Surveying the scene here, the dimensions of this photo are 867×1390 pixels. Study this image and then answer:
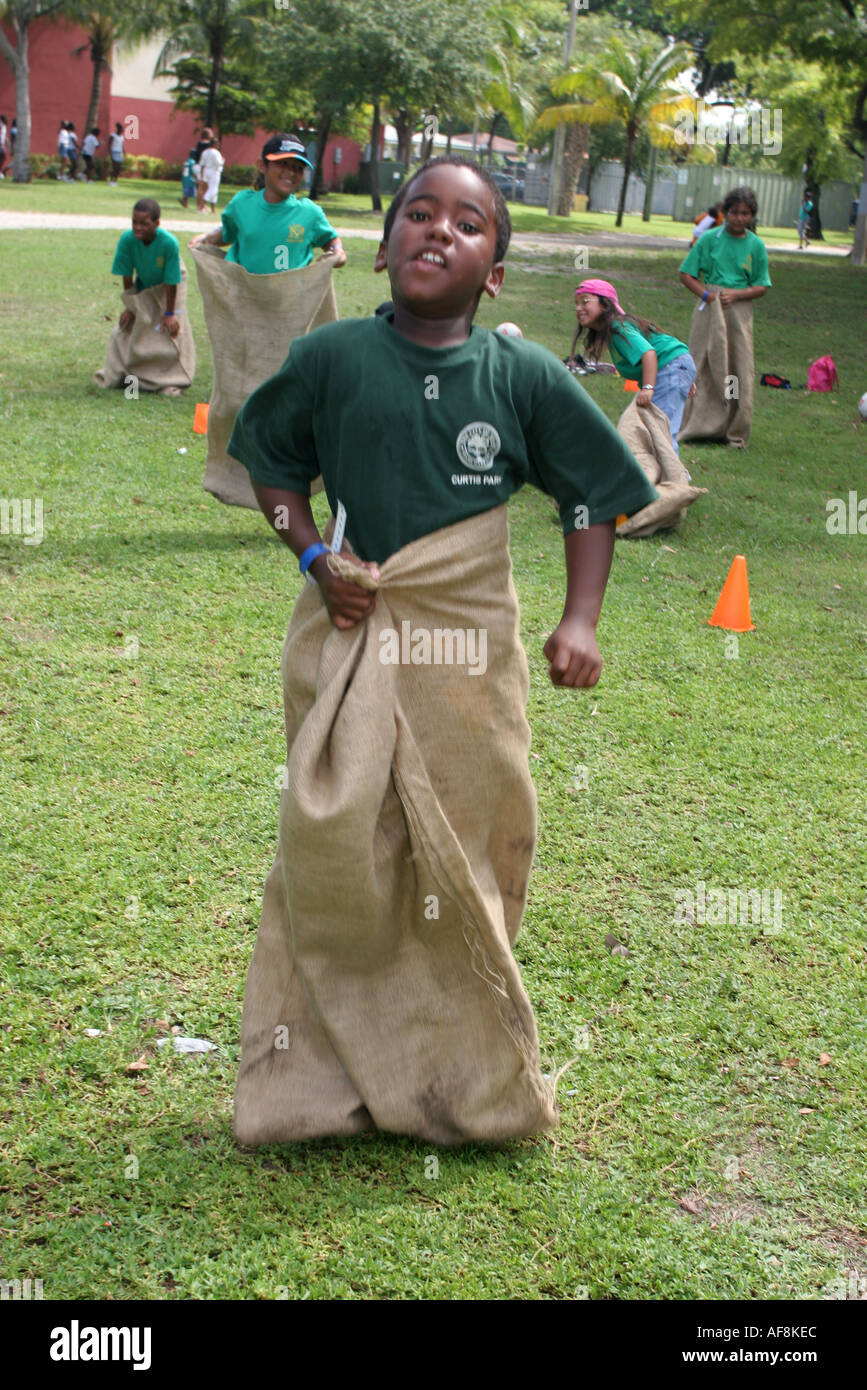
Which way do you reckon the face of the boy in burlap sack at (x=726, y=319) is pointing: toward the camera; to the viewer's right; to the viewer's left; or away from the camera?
toward the camera

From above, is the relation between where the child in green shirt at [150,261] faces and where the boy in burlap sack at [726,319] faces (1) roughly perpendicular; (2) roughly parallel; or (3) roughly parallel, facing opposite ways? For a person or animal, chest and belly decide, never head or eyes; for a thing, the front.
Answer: roughly parallel

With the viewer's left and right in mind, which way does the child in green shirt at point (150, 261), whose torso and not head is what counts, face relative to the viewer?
facing the viewer

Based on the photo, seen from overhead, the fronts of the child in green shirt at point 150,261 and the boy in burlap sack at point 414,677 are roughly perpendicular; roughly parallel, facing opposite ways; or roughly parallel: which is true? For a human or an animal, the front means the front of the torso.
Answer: roughly parallel

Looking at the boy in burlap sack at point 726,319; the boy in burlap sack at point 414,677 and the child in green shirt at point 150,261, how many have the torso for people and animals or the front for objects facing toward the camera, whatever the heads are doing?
3

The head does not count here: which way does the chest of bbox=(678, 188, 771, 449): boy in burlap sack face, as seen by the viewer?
toward the camera

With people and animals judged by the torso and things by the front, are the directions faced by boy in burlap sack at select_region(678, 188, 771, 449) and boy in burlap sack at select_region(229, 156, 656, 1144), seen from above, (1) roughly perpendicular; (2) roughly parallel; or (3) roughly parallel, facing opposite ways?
roughly parallel

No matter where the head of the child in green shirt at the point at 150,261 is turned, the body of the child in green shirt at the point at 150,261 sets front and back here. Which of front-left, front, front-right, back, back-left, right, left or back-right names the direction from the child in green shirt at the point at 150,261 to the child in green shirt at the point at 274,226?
front

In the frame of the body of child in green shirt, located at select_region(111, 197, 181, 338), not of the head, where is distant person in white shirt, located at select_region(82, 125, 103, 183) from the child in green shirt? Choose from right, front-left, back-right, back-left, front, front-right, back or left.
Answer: back

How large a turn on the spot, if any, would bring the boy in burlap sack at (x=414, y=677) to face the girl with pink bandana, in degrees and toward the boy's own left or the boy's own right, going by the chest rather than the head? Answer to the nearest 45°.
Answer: approximately 180°

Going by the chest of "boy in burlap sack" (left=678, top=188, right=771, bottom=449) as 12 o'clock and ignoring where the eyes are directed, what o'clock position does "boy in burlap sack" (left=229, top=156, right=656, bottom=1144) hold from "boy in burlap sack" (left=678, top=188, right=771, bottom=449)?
"boy in burlap sack" (left=229, top=156, right=656, bottom=1144) is roughly at 12 o'clock from "boy in burlap sack" (left=678, top=188, right=771, bottom=449).

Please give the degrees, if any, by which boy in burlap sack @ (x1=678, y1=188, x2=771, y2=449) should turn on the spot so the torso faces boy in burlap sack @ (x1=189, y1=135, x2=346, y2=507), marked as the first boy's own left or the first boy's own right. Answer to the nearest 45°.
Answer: approximately 45° to the first boy's own right

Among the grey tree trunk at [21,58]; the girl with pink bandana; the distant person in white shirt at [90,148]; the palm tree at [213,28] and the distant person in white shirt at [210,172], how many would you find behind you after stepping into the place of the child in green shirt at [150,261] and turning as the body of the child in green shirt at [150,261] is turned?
4

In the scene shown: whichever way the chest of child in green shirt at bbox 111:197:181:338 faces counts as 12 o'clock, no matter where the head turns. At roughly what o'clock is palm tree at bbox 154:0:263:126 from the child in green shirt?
The palm tree is roughly at 6 o'clock from the child in green shirt.

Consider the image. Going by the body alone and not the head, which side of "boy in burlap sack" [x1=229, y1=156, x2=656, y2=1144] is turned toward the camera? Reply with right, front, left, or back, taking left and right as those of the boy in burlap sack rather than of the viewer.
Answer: front

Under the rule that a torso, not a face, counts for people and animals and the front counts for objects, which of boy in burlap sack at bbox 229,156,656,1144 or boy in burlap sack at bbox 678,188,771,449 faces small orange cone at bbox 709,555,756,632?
boy in burlap sack at bbox 678,188,771,449
